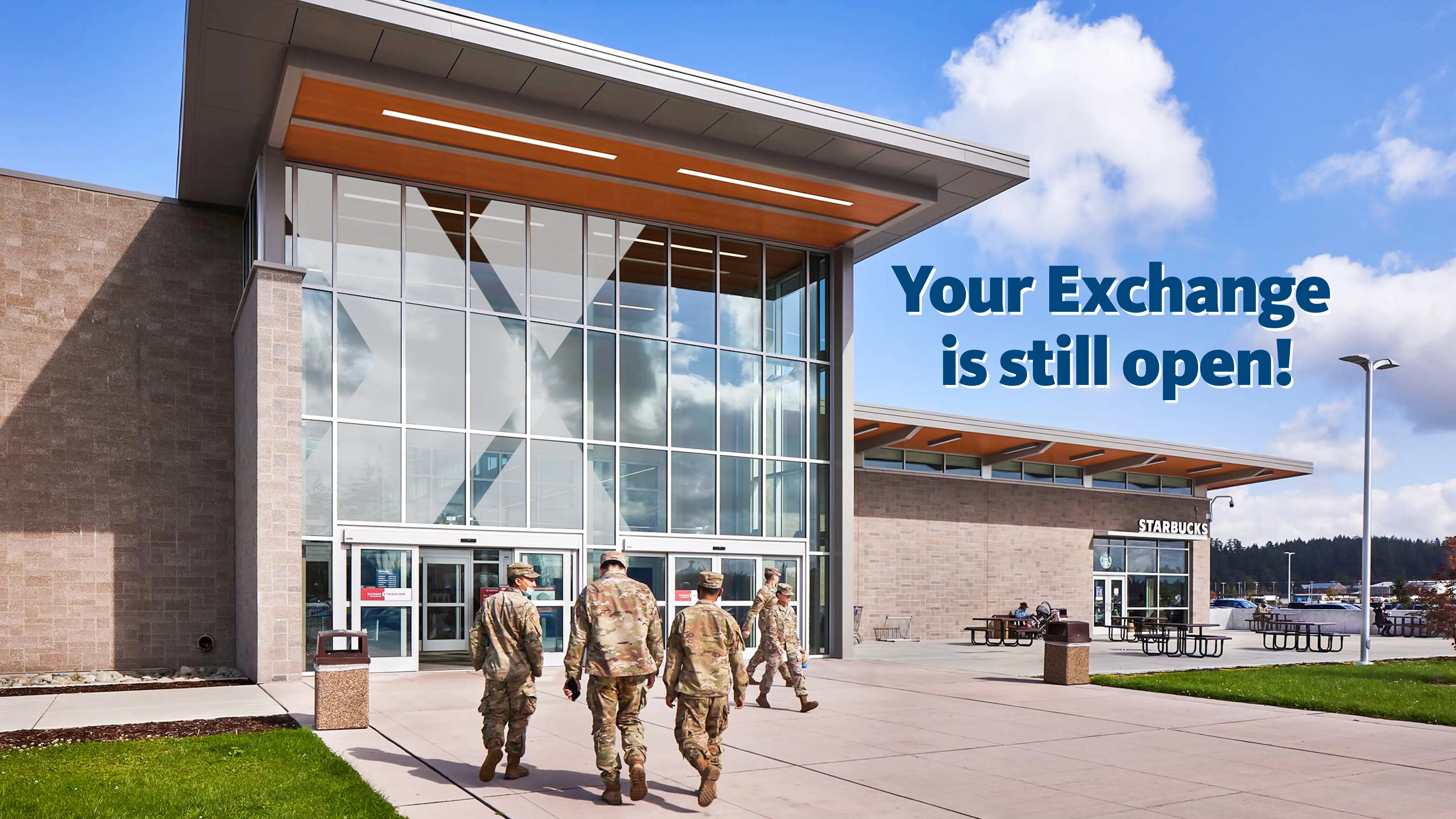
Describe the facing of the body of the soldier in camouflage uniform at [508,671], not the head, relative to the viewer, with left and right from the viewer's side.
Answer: facing away from the viewer and to the right of the viewer

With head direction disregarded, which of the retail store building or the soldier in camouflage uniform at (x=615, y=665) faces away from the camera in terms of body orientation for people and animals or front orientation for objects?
the soldier in camouflage uniform

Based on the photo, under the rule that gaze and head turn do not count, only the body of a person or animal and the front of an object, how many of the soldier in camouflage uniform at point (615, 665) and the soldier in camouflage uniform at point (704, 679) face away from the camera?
2

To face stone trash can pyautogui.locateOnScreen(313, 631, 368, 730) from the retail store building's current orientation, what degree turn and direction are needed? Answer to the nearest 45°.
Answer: approximately 45° to its right

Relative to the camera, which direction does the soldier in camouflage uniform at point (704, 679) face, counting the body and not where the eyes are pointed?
away from the camera

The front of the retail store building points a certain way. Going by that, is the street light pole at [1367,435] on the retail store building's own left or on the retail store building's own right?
on the retail store building's own left

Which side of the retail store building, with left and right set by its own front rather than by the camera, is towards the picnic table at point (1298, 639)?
left

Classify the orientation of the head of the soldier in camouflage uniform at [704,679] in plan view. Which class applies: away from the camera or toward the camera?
away from the camera

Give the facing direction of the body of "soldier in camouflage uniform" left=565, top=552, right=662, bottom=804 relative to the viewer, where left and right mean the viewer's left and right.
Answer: facing away from the viewer

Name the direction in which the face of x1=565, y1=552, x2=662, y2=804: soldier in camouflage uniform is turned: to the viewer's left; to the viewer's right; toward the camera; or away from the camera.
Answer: away from the camera
